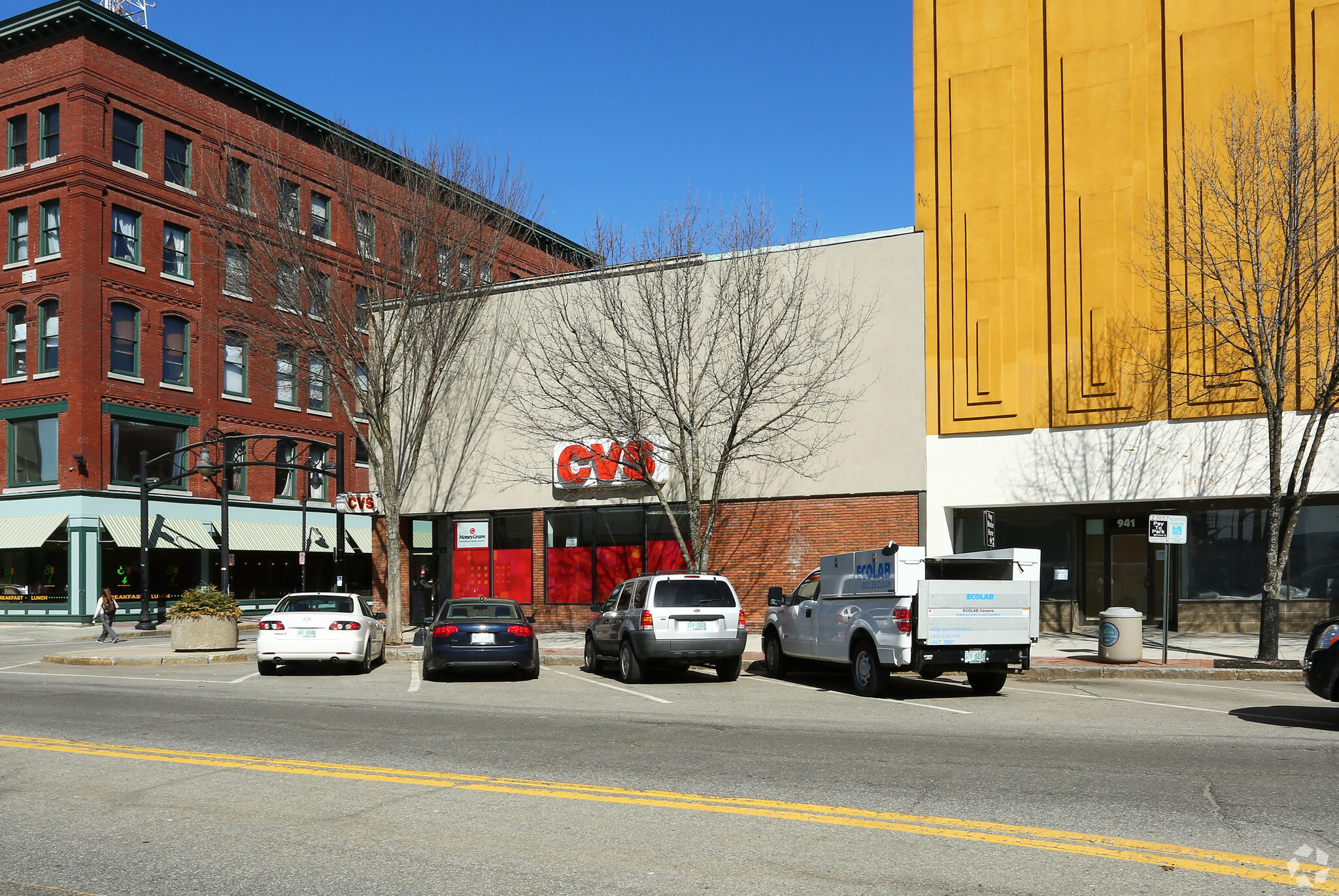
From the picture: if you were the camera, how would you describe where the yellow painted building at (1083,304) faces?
facing the viewer

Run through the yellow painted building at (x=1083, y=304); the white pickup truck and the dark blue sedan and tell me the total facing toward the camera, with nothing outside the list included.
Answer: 1

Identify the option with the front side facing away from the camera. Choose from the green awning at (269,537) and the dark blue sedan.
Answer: the dark blue sedan

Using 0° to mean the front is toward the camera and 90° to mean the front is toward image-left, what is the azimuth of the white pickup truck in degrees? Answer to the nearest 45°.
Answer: approximately 135°

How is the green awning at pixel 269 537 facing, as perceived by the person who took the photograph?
facing the viewer and to the right of the viewer

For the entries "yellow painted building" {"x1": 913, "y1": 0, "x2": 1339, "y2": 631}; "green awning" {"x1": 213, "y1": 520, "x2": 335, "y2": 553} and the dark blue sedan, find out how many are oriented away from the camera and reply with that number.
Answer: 1

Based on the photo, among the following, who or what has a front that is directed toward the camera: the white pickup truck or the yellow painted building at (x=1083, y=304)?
the yellow painted building

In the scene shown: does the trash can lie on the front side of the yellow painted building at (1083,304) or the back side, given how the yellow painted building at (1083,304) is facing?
on the front side

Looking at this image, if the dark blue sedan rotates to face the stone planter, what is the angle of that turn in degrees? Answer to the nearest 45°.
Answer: approximately 45° to its left

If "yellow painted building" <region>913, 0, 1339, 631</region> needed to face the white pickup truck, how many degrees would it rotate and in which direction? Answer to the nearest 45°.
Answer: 0° — it already faces it

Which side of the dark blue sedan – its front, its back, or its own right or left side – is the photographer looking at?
back

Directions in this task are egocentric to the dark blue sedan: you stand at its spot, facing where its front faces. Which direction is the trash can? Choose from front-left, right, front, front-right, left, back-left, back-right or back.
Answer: right

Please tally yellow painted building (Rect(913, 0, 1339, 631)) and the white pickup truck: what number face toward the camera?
1

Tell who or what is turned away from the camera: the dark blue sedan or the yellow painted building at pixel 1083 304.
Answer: the dark blue sedan

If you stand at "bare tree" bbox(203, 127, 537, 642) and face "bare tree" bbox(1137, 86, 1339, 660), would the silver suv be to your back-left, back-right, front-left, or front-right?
front-right

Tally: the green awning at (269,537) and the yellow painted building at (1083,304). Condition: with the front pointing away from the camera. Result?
0

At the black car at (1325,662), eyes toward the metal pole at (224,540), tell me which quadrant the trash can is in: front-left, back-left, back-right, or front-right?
front-right
